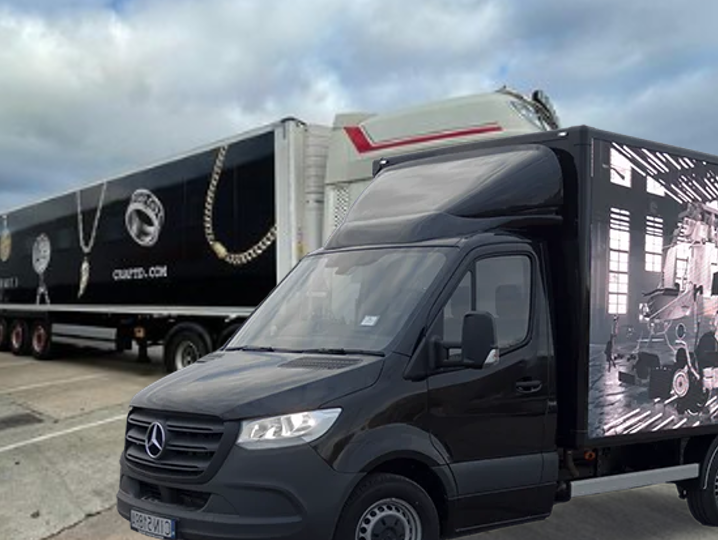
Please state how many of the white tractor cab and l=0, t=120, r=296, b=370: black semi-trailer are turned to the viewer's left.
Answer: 0

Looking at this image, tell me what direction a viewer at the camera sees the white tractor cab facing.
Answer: facing the viewer and to the right of the viewer

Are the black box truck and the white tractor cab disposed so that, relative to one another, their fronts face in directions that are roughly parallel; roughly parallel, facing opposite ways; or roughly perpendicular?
roughly perpendicular

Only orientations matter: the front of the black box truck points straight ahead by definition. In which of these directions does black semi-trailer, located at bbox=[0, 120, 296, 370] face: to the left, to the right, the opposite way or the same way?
to the left

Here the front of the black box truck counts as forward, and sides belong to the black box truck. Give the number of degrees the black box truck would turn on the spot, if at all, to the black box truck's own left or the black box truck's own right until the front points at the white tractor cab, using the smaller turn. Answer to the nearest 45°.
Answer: approximately 135° to the black box truck's own right

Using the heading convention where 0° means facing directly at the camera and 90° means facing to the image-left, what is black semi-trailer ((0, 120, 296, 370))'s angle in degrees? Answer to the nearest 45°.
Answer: approximately 315°

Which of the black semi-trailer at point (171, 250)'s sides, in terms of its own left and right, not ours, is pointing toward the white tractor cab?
front

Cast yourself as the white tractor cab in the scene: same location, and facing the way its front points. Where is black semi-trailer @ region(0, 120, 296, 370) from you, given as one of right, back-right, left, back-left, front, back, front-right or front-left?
back

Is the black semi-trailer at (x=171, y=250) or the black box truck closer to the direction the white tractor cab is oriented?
the black box truck

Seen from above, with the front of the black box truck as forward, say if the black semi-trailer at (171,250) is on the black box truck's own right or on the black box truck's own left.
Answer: on the black box truck's own right

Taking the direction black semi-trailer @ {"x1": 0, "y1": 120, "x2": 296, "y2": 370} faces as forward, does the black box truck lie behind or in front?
in front
